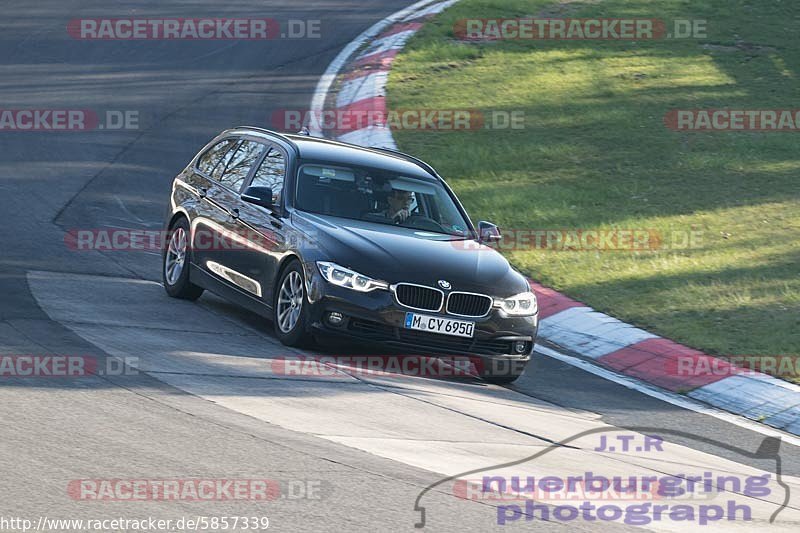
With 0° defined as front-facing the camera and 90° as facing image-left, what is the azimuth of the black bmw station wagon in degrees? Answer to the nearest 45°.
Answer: approximately 315°
